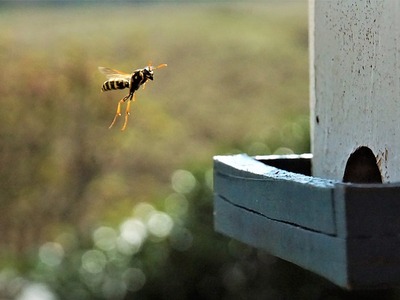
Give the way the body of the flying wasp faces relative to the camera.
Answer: to the viewer's right

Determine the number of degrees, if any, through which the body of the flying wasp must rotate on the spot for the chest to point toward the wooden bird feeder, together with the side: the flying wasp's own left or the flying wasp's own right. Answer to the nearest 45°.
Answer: approximately 45° to the flying wasp's own right
